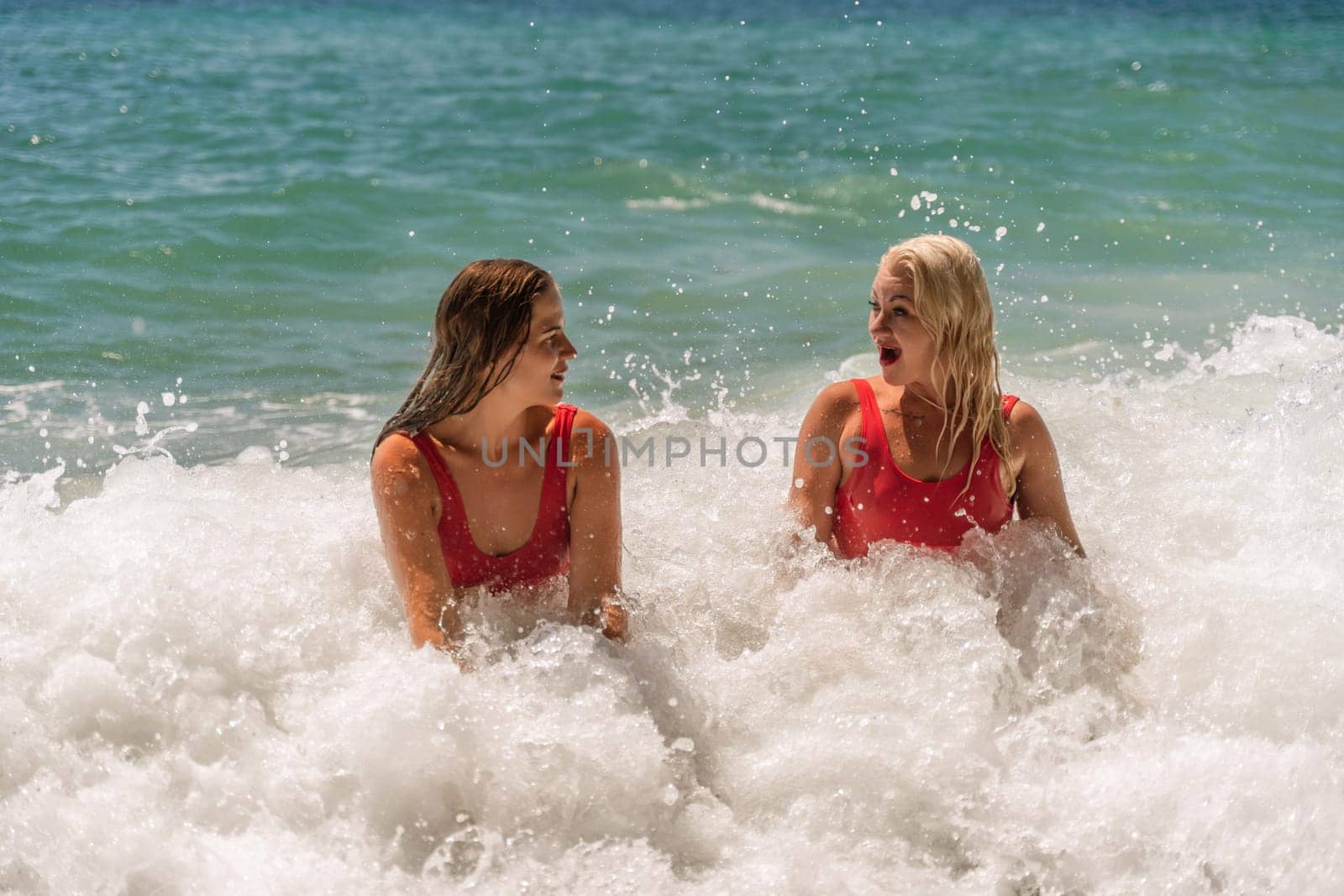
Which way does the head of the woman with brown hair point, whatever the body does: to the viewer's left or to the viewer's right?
to the viewer's right

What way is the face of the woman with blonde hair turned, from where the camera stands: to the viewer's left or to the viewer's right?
to the viewer's left

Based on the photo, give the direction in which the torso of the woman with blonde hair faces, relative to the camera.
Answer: toward the camera

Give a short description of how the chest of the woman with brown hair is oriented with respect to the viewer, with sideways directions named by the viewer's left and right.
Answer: facing the viewer

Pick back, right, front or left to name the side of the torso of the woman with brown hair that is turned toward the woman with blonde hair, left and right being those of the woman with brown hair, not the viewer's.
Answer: left

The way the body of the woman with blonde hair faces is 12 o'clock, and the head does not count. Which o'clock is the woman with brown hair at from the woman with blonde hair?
The woman with brown hair is roughly at 2 o'clock from the woman with blonde hair.

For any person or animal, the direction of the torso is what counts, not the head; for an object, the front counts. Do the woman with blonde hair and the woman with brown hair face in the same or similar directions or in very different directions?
same or similar directions

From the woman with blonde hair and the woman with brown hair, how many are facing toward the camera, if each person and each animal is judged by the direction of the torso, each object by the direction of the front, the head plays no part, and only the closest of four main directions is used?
2
